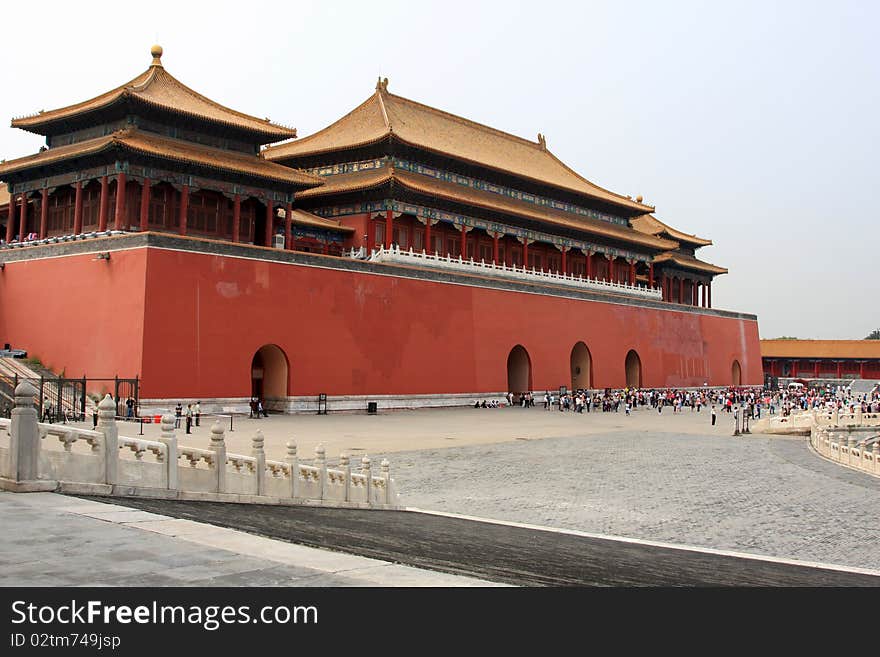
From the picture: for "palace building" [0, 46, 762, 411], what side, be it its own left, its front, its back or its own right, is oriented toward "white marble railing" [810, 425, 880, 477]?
front

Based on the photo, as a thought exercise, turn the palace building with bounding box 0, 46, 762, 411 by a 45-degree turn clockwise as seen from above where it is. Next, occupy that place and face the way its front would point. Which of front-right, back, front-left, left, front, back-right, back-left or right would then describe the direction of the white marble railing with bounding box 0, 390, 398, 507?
front

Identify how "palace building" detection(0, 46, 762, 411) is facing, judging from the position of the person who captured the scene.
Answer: facing the viewer and to the right of the viewer
